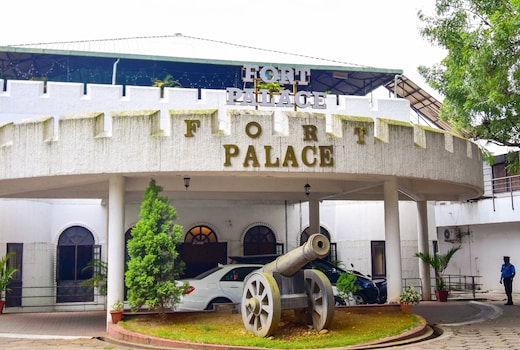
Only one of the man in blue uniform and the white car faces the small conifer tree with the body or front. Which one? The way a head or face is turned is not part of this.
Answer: the man in blue uniform

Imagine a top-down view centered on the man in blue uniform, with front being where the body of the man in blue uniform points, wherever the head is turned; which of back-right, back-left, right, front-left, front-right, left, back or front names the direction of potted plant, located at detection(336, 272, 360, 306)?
front

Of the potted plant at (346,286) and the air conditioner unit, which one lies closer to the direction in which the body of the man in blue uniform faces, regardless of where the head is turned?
the potted plant

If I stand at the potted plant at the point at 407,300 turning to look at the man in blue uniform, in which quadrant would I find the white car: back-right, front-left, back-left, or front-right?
back-left

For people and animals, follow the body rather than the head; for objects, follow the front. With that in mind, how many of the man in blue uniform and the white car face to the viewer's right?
1

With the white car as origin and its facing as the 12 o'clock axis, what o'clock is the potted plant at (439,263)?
The potted plant is roughly at 11 o'clock from the white car.

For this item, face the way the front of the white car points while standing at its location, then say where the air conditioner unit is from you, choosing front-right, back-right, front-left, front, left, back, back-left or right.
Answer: front-left

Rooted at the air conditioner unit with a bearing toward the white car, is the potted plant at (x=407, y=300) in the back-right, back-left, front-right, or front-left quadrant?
front-left

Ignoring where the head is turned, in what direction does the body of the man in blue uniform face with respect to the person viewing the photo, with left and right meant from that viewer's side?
facing the viewer and to the left of the viewer

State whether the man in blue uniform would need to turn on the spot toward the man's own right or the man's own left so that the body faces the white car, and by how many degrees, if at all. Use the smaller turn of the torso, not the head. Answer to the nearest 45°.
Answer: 0° — they already face it

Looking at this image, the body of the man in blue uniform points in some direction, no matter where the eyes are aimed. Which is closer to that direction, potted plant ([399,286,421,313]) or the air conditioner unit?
the potted plant

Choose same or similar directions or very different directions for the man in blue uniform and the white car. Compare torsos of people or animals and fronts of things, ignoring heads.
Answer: very different directions

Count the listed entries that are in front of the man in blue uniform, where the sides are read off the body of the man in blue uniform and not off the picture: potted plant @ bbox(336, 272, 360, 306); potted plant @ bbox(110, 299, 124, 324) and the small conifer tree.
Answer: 3

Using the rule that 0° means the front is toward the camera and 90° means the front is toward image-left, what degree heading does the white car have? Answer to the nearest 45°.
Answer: approximately 270°

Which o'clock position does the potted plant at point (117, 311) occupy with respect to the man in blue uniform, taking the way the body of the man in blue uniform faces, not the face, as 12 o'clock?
The potted plant is roughly at 12 o'clock from the man in blue uniform.
